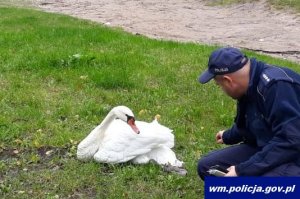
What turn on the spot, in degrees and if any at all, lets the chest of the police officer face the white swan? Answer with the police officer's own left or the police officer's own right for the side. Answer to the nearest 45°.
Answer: approximately 45° to the police officer's own right

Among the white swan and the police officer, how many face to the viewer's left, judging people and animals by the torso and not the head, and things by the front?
2

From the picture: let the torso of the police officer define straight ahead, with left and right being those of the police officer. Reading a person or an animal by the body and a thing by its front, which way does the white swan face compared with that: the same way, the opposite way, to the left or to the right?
the same way

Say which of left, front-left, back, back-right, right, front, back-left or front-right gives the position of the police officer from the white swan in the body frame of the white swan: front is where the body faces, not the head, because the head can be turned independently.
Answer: back-left

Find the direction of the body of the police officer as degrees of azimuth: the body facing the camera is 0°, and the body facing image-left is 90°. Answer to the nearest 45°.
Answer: approximately 90°

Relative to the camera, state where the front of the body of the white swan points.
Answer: to the viewer's left

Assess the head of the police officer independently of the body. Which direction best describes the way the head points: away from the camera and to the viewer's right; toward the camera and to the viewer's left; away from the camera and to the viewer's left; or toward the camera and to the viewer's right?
away from the camera and to the viewer's left
